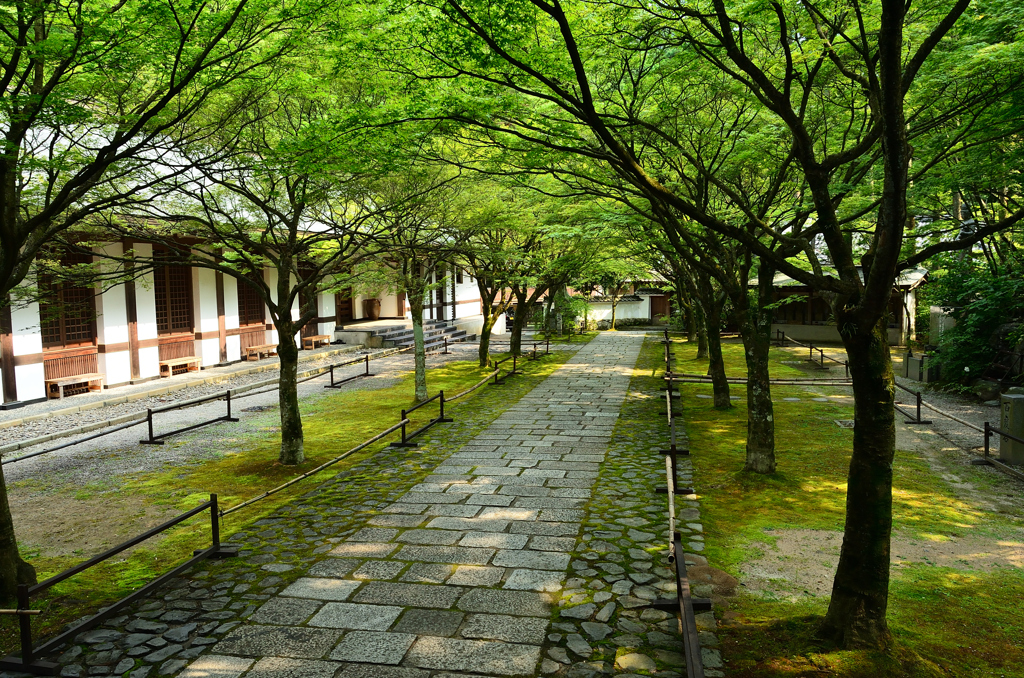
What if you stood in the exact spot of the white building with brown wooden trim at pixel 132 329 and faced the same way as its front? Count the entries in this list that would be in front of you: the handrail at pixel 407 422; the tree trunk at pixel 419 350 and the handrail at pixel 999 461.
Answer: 3

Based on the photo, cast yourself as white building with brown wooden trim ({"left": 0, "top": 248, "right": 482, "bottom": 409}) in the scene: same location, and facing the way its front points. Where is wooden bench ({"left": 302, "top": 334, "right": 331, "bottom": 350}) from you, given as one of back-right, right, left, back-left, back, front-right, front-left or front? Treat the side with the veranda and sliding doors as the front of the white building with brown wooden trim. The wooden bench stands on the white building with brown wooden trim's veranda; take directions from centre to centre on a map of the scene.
left

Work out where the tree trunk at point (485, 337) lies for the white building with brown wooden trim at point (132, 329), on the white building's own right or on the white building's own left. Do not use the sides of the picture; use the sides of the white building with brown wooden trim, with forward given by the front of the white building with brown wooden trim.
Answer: on the white building's own left

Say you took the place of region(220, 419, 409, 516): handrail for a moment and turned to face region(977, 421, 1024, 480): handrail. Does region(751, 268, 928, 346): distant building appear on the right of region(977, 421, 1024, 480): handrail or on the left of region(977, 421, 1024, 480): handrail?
left

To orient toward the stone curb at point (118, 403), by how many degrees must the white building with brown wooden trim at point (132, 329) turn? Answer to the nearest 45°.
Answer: approximately 45° to its right

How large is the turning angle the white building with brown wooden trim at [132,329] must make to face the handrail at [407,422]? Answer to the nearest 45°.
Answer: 0° — it already faces it

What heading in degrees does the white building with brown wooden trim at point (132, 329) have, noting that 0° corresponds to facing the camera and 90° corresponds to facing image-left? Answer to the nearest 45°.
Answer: approximately 315°

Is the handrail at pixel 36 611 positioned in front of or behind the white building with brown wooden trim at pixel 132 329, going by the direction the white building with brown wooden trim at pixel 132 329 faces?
in front

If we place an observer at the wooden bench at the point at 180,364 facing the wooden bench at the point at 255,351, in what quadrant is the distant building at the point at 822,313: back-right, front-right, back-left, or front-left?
front-right

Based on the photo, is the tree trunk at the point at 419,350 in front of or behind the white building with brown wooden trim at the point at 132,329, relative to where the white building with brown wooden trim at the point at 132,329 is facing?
in front

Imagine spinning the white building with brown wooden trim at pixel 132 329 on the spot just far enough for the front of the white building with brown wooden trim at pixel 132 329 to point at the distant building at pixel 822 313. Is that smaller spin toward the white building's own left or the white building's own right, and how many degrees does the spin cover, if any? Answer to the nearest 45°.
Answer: approximately 45° to the white building's own left
